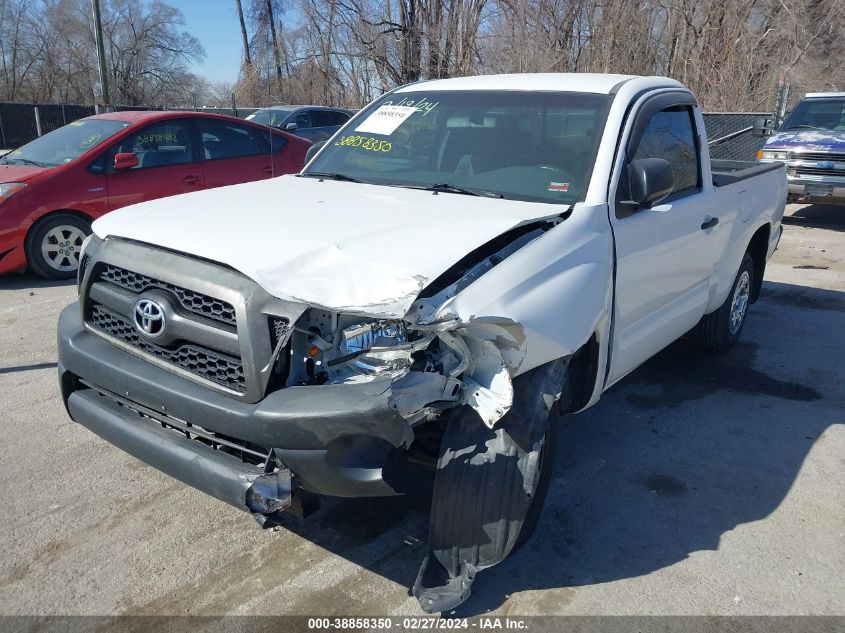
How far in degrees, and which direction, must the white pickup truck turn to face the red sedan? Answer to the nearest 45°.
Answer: approximately 90° to its right

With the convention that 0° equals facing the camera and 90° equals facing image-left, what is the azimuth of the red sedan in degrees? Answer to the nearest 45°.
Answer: approximately 45°

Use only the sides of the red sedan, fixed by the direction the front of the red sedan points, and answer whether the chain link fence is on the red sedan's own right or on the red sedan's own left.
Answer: on the red sedan's own right

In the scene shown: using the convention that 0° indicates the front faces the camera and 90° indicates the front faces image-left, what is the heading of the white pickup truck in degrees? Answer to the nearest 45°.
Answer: approximately 45°

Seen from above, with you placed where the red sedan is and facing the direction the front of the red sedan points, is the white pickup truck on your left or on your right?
on your left
